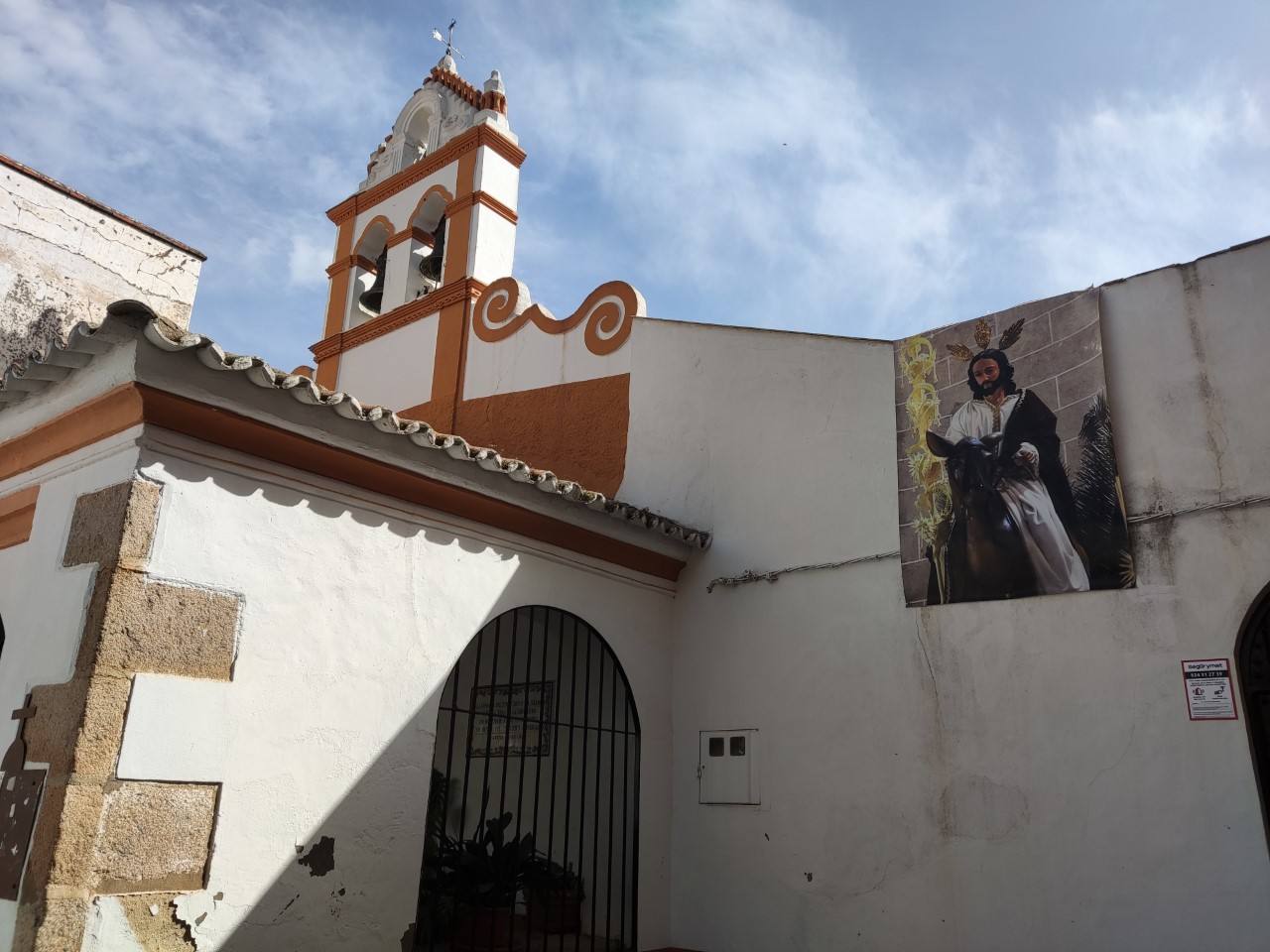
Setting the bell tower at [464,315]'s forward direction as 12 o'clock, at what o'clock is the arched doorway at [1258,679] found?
The arched doorway is roughly at 9 o'clock from the bell tower.

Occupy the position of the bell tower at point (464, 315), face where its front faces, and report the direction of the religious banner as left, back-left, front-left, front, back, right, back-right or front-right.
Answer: left

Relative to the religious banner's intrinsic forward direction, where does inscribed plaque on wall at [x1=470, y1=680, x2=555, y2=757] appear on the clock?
The inscribed plaque on wall is roughly at 2 o'clock from the religious banner.

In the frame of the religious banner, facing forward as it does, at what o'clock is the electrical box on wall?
The electrical box on wall is roughly at 2 o'clock from the religious banner.

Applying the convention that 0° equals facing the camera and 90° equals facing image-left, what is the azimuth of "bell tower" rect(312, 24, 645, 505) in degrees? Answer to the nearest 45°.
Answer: approximately 45°

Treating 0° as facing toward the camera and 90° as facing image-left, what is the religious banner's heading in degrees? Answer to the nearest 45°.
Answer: approximately 45°

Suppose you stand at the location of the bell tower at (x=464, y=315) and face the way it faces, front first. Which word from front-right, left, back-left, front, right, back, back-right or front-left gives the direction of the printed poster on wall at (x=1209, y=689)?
left
